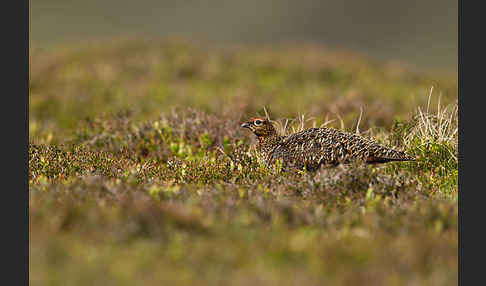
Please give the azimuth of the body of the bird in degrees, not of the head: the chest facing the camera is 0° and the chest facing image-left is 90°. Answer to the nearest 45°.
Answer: approximately 90°
